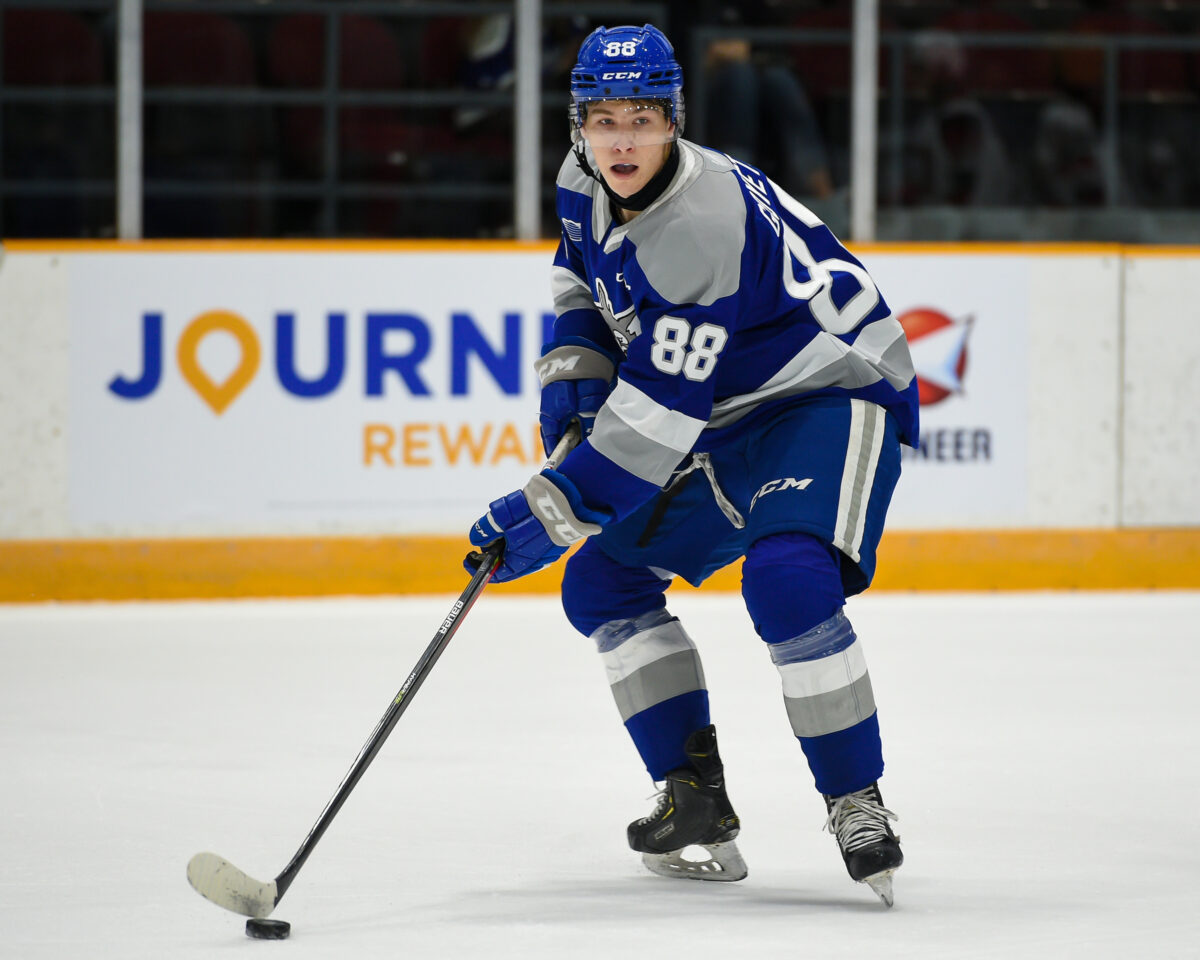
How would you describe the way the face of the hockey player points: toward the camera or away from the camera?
toward the camera

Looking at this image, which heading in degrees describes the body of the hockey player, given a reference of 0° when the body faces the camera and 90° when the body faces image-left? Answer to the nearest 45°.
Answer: approximately 45°

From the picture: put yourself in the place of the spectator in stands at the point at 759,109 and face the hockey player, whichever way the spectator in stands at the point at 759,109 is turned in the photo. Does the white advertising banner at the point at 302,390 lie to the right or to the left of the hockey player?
right

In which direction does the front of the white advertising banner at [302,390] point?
toward the camera

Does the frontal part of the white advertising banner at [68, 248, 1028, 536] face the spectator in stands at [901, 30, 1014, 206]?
no

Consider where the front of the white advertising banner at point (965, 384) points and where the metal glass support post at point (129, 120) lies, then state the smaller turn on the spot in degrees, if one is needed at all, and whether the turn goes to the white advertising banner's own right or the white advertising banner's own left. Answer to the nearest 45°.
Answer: approximately 90° to the white advertising banner's own right

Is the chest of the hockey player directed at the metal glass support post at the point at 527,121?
no

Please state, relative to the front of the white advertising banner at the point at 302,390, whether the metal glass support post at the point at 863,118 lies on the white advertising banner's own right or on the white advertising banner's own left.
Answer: on the white advertising banner's own left
